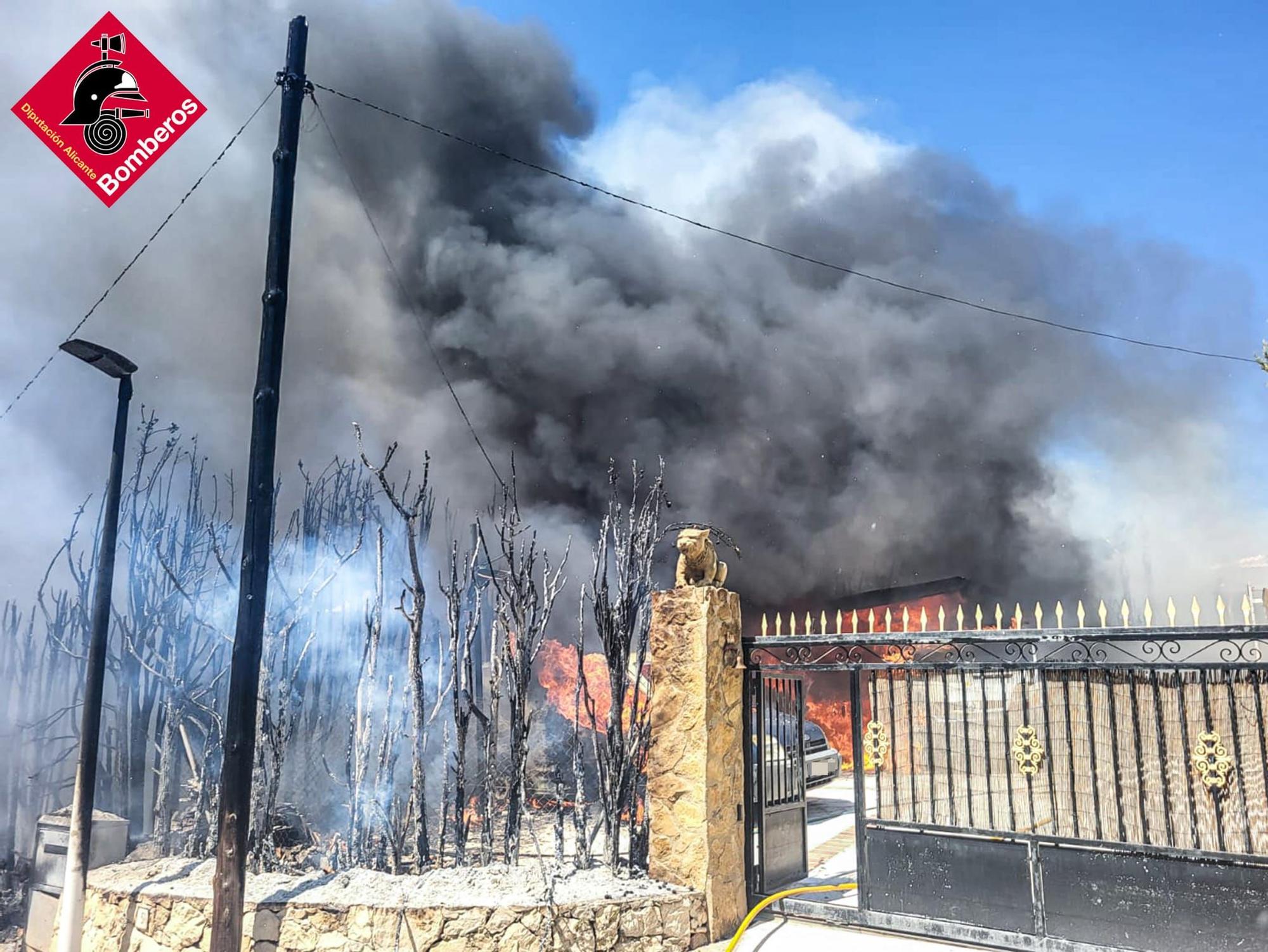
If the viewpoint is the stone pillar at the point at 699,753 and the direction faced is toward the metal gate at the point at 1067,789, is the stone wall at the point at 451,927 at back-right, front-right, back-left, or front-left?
back-right

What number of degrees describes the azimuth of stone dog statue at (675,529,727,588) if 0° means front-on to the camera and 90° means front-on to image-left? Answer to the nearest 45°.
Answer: approximately 45°

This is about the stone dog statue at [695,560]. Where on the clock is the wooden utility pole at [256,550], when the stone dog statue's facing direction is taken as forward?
The wooden utility pole is roughly at 1 o'clock from the stone dog statue.

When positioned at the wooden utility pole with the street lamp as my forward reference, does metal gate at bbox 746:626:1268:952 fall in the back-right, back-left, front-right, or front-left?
back-right
